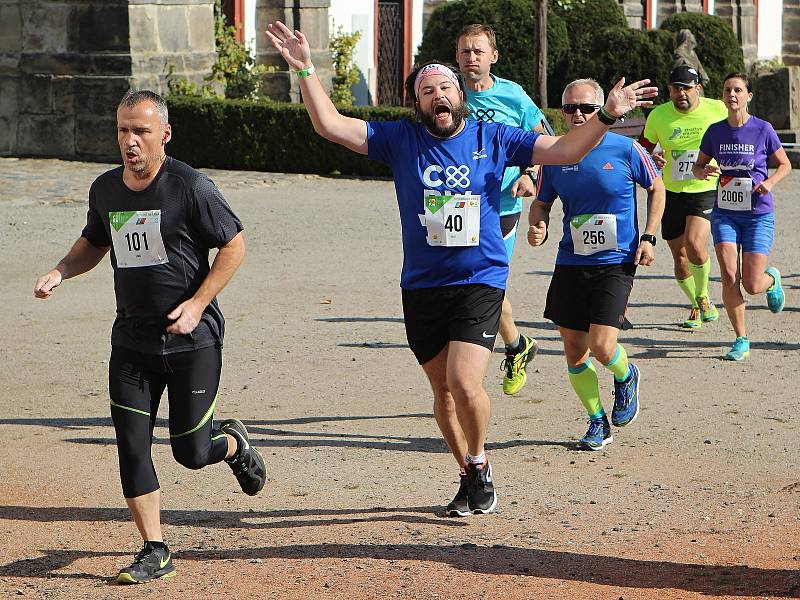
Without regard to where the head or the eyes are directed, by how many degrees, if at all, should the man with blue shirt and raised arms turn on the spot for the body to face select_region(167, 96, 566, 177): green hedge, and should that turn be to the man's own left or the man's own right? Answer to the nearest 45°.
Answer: approximately 180°

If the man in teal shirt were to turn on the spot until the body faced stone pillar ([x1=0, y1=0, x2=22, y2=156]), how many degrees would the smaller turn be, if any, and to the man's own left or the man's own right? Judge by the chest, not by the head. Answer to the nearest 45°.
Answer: approximately 90° to the man's own right

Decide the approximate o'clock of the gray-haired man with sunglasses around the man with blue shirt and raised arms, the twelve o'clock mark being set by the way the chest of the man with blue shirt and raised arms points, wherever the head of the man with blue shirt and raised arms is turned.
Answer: The gray-haired man with sunglasses is roughly at 7 o'clock from the man with blue shirt and raised arms.

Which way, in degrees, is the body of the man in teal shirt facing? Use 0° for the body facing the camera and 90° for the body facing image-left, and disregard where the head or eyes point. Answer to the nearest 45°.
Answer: approximately 45°

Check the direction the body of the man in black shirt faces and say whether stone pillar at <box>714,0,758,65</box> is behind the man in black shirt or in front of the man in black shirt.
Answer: behind

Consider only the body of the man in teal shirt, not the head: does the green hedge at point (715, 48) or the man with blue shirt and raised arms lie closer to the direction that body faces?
the man with blue shirt and raised arms

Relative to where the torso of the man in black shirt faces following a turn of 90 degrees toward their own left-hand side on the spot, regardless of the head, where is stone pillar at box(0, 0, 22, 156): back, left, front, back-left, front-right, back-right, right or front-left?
back-left

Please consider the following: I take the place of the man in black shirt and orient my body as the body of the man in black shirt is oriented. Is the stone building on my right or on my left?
on my right

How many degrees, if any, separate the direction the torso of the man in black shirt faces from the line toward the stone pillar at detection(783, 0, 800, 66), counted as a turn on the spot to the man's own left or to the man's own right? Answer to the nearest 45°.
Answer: approximately 180°

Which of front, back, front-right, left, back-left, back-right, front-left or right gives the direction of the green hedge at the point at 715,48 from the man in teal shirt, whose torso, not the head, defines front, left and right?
back-right
